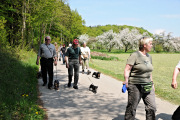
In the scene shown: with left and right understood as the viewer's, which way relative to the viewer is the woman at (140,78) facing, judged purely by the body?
facing the viewer and to the right of the viewer
